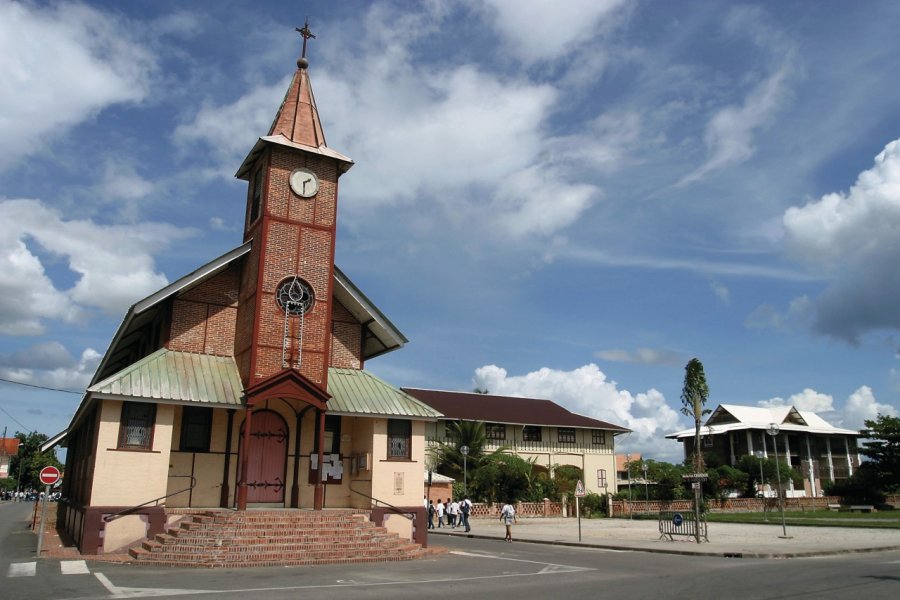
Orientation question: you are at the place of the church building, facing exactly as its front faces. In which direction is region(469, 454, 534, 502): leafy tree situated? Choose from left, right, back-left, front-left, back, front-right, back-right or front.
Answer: back-left

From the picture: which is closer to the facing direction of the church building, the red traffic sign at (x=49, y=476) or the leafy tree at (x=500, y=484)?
the red traffic sign

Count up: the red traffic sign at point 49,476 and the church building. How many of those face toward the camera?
2

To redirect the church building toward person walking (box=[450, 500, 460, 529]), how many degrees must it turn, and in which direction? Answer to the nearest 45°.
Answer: approximately 135° to its left

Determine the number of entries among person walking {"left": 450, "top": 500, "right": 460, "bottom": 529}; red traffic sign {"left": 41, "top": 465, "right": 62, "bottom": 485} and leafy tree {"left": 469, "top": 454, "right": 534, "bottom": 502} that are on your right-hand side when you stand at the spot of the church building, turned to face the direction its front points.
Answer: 1

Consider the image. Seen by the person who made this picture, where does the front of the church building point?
facing the viewer

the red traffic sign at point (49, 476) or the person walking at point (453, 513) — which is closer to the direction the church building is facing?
the red traffic sign

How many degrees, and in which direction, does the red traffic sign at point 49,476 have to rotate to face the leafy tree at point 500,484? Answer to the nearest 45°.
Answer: approximately 135° to its left

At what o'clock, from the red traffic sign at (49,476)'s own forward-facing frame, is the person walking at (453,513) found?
The person walking is roughly at 8 o'clock from the red traffic sign.

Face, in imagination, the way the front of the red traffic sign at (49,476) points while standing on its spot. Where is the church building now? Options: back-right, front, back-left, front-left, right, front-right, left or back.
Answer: left

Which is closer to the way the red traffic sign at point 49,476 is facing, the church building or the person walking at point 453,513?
the church building

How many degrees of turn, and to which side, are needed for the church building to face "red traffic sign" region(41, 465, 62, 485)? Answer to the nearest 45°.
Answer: approximately 90° to its right
